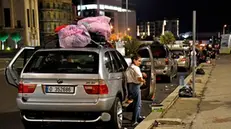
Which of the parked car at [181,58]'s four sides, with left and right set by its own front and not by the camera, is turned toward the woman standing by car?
back

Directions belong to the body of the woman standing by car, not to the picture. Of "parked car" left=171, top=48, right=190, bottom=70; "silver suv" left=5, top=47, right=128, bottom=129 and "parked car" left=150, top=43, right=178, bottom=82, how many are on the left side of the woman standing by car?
2

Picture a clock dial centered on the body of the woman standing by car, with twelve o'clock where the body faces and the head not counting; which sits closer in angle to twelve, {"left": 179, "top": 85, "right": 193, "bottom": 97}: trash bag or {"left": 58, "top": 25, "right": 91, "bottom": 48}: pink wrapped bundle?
the trash bag

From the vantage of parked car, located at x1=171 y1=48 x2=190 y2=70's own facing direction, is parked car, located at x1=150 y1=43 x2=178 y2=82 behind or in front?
behind

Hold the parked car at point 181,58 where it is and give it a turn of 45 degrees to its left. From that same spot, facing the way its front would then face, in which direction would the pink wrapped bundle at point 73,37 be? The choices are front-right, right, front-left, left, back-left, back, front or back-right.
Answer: back-left

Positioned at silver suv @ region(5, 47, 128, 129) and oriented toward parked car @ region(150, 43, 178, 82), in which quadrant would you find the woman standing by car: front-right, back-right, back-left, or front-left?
front-right

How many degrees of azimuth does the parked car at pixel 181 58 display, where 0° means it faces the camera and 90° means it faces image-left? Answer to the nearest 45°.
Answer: approximately 180°

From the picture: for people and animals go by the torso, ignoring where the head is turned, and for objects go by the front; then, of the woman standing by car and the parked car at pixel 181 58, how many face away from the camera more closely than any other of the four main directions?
1

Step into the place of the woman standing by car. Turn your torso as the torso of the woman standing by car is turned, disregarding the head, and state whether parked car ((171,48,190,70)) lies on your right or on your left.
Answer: on your left

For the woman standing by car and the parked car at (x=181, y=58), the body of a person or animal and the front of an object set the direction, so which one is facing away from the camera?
the parked car

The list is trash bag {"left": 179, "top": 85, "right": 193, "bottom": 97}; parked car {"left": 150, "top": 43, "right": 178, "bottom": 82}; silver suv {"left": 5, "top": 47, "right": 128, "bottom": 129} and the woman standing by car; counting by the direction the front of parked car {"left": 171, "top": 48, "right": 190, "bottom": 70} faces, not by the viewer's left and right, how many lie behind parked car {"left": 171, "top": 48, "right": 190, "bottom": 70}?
4
